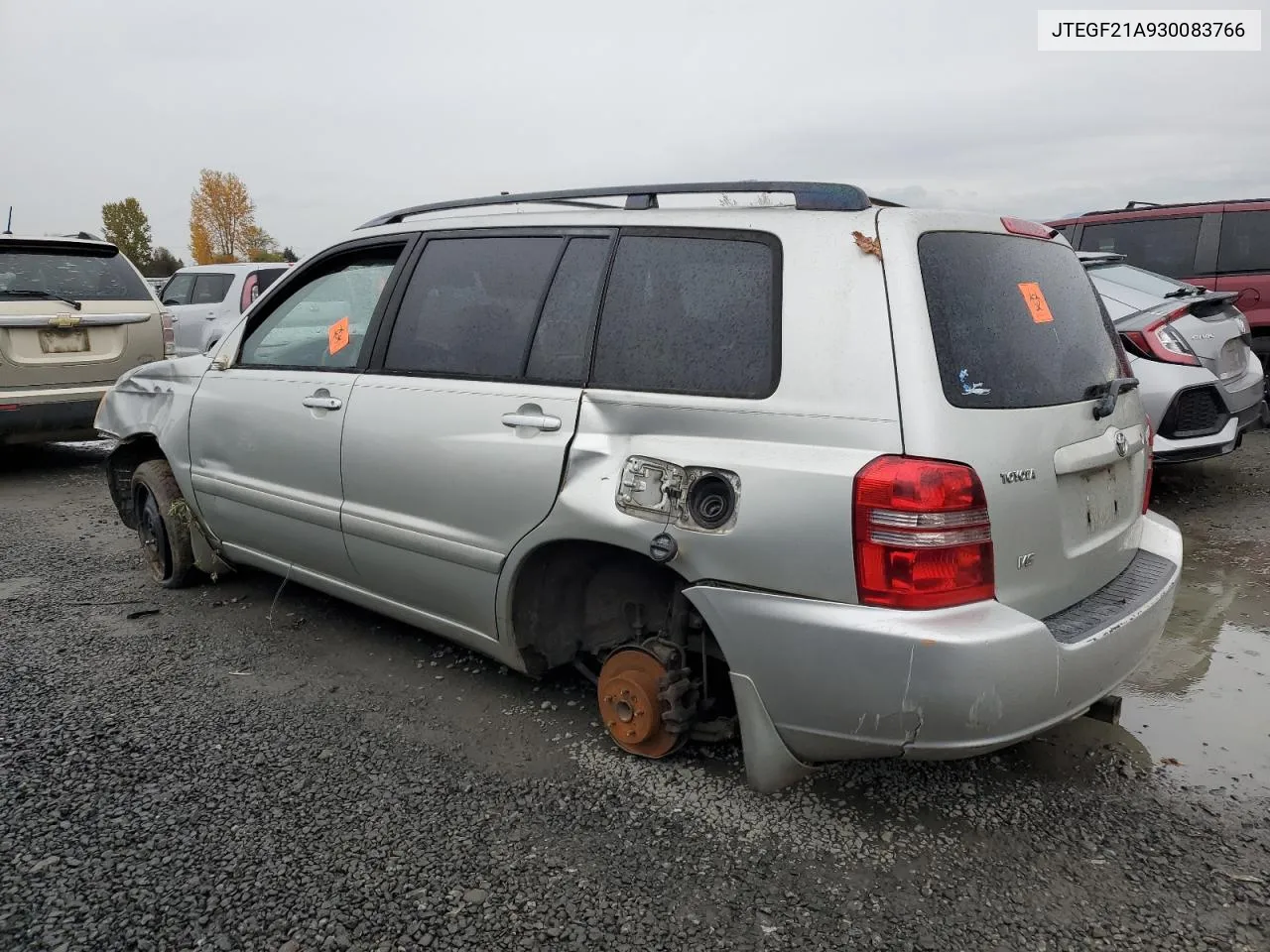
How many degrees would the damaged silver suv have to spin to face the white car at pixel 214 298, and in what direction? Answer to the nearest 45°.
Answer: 0° — it already faces it

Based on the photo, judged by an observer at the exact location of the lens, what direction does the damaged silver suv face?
facing away from the viewer and to the left of the viewer

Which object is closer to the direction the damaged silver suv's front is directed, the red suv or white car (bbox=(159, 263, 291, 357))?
the white car

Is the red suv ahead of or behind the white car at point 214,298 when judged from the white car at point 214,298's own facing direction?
behind

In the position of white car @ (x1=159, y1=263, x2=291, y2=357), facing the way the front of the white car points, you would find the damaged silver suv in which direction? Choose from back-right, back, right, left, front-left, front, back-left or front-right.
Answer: back-left

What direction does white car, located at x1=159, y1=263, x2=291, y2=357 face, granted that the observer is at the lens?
facing away from the viewer and to the left of the viewer

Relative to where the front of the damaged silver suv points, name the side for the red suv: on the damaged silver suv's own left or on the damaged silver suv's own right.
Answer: on the damaged silver suv's own right
